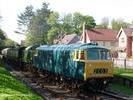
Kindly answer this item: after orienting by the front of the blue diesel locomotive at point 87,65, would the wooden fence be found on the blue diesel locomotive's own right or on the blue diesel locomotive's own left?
on the blue diesel locomotive's own left

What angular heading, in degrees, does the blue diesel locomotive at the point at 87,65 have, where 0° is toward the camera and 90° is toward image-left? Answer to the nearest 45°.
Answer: approximately 315°
